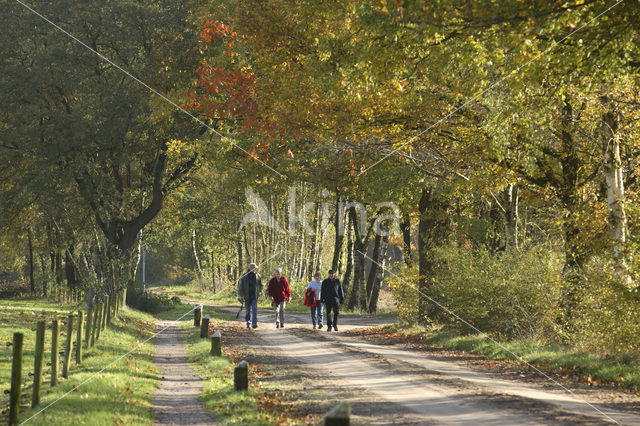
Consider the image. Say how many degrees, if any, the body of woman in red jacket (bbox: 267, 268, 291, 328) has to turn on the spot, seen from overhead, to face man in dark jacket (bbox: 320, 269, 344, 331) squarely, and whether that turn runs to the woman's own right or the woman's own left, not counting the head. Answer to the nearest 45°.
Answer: approximately 90° to the woman's own left

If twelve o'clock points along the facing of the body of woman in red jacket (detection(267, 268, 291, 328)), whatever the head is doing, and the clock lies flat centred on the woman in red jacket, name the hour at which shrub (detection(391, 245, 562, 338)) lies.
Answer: The shrub is roughly at 10 o'clock from the woman in red jacket.

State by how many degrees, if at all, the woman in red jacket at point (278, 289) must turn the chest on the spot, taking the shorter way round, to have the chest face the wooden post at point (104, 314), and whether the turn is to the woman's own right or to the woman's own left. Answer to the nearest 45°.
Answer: approximately 90° to the woman's own right

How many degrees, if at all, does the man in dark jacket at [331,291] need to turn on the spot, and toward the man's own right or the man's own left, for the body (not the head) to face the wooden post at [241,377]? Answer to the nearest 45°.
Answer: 0° — they already face it

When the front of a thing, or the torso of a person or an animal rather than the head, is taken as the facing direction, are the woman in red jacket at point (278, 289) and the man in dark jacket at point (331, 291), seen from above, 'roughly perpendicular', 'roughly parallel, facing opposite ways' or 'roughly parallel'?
roughly parallel

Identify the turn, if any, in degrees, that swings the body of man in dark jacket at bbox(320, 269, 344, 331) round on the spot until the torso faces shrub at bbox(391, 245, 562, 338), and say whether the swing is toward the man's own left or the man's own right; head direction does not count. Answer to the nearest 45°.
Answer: approximately 45° to the man's own left

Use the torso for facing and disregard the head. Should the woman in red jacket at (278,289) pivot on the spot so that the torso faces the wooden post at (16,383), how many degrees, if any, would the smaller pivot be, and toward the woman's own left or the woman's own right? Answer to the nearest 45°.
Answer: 0° — they already face it

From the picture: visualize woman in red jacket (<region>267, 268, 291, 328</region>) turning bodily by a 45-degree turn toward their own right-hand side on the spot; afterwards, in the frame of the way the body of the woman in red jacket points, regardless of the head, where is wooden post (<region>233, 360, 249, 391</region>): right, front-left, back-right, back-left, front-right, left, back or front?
front-left

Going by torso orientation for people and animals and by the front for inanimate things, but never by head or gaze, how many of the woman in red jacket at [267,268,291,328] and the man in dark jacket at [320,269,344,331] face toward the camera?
2

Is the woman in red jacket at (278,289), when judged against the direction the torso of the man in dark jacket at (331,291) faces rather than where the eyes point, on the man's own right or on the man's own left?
on the man's own right

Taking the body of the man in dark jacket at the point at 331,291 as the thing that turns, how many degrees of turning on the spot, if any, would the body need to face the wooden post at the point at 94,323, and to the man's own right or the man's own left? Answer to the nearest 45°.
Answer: approximately 45° to the man's own right

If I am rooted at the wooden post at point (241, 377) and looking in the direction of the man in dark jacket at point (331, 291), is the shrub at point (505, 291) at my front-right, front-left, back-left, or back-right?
front-right

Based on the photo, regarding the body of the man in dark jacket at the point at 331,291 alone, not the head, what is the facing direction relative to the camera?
toward the camera
